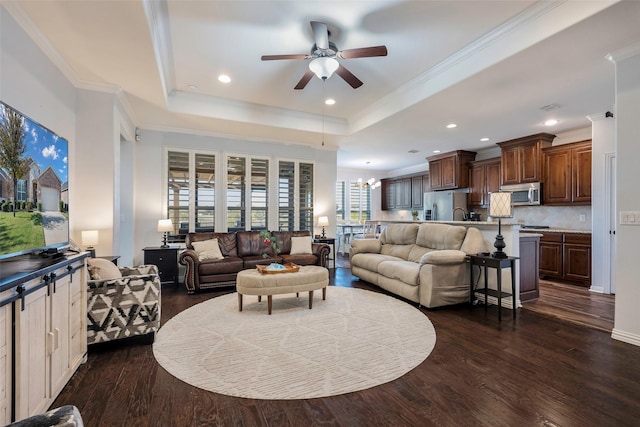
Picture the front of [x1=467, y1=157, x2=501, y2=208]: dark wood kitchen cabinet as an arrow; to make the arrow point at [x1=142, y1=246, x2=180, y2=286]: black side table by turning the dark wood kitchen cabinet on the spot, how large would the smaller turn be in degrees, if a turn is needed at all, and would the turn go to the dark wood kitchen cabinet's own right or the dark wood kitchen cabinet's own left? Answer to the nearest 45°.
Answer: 0° — it already faces it

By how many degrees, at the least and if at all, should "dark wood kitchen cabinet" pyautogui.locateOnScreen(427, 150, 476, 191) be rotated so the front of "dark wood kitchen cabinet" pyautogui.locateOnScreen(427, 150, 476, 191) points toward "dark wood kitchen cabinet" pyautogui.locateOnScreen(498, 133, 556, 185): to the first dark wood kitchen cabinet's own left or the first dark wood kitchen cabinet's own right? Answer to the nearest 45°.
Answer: approximately 90° to the first dark wood kitchen cabinet's own left

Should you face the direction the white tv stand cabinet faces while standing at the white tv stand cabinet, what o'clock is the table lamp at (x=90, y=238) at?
The table lamp is roughly at 8 o'clock from the white tv stand cabinet.

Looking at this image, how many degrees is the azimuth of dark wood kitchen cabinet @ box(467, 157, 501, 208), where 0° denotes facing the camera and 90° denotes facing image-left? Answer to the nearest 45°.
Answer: approximately 45°

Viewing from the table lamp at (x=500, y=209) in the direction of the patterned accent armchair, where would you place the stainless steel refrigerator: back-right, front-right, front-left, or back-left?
back-right

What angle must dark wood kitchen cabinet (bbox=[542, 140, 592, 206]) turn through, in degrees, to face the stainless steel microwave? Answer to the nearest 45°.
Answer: approximately 45° to its right

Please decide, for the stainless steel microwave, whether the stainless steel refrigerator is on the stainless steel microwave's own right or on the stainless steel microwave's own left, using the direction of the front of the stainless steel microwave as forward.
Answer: on the stainless steel microwave's own right

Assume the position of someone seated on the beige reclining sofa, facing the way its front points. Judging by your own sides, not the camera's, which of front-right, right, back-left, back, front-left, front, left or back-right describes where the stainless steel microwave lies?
back

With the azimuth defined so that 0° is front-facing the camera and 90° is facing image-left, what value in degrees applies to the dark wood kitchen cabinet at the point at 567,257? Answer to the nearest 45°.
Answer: approximately 45°

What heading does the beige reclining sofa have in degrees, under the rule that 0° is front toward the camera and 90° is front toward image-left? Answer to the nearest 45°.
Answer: approximately 45°

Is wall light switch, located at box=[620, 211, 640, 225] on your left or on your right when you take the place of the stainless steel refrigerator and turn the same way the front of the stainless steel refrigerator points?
on your left
